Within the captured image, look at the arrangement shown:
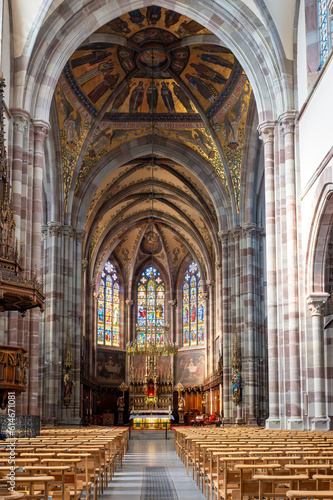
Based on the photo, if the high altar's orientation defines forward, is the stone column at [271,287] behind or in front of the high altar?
in front

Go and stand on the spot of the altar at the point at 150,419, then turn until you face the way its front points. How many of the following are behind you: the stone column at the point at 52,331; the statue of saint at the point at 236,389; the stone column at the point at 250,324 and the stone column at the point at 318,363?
0

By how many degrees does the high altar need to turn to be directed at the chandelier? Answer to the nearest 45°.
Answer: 0° — it already faces it

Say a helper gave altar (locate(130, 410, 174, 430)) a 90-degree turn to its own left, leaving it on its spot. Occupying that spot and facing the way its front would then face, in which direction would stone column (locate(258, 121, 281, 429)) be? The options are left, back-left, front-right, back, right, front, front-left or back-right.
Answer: right

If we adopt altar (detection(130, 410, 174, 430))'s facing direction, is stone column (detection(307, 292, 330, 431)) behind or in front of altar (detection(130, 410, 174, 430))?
in front

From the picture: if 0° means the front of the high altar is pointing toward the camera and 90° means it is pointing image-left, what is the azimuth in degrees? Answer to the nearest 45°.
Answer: approximately 0°

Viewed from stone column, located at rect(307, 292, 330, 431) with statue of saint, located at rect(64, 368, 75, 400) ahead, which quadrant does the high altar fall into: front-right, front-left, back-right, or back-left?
front-right
